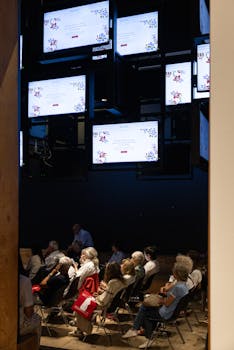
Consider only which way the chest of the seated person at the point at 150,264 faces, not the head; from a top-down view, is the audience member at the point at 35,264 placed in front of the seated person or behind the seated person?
in front

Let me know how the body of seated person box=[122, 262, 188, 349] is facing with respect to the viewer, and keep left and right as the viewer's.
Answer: facing to the left of the viewer
